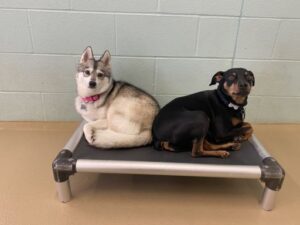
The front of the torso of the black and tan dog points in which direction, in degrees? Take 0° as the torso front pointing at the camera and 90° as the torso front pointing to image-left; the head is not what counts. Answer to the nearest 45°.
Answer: approximately 270°

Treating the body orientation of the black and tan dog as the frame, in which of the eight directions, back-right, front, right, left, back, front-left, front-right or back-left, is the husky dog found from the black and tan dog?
back
